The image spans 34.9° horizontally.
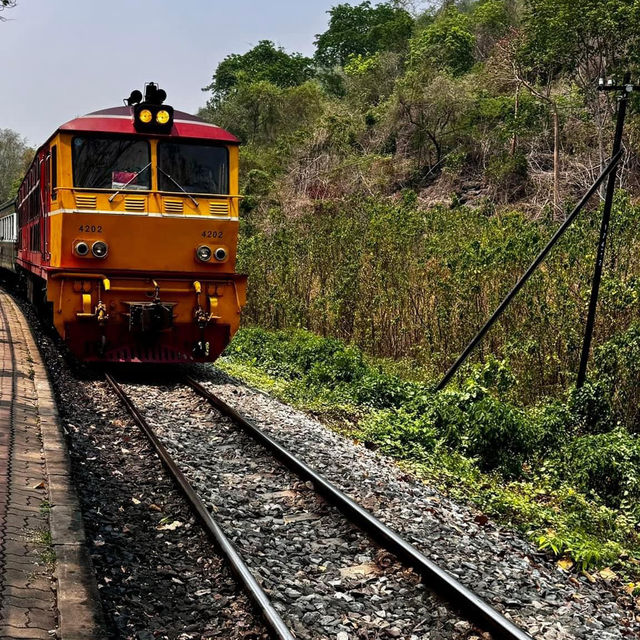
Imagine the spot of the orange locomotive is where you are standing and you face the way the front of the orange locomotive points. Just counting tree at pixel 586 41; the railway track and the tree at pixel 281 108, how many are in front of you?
1

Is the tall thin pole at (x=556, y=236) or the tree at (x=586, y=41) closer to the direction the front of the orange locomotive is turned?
the tall thin pole

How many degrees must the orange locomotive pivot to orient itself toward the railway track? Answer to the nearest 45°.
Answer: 0° — it already faces it

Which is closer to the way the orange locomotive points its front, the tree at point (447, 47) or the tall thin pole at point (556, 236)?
the tall thin pole

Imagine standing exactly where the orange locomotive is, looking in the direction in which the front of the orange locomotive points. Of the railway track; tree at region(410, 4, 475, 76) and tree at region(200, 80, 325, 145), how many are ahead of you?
1

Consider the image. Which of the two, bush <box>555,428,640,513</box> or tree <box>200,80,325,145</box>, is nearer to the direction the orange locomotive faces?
the bush

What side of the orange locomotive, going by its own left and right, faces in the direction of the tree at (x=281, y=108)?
back

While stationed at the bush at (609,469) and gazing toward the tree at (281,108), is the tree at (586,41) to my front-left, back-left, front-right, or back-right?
front-right

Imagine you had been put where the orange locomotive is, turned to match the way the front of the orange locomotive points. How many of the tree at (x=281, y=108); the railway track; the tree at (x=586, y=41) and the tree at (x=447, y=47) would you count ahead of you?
1

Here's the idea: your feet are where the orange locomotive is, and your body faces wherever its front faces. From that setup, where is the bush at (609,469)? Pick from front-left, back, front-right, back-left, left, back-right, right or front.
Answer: front-left

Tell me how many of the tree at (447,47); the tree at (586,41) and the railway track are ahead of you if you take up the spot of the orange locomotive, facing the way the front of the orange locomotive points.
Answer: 1

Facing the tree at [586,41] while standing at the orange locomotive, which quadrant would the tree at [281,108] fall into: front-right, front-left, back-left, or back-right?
front-left

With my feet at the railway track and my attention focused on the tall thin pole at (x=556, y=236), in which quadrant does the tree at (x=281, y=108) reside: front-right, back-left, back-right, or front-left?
front-left

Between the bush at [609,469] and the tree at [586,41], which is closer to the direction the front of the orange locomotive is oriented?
the bush

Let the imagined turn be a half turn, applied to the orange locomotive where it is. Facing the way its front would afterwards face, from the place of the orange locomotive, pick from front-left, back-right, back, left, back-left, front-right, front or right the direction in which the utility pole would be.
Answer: back-right

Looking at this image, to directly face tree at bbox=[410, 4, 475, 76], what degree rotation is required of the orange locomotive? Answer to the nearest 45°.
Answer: approximately 135° to its left

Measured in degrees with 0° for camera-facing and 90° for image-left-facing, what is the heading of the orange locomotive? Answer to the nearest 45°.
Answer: approximately 0°
